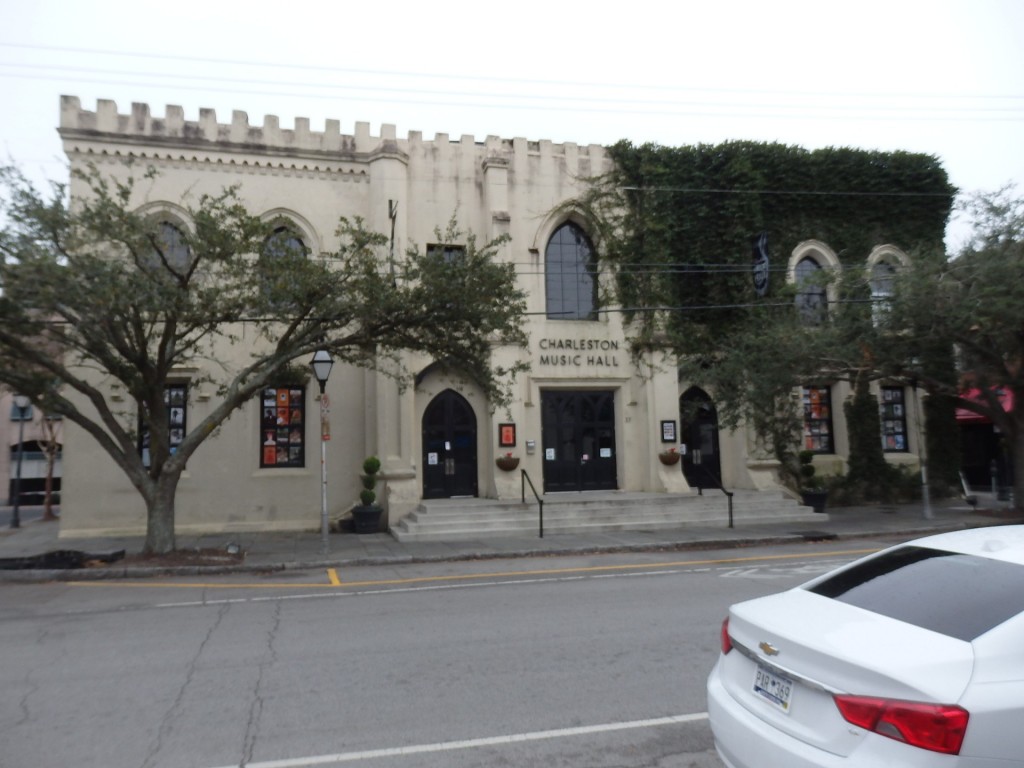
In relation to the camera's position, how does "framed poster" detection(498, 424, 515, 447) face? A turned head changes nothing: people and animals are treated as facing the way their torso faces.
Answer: facing the viewer

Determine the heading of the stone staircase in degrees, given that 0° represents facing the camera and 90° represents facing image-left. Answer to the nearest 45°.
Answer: approximately 0°

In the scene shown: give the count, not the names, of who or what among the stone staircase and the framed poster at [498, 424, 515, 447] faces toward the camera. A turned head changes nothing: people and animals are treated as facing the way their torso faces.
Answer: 2

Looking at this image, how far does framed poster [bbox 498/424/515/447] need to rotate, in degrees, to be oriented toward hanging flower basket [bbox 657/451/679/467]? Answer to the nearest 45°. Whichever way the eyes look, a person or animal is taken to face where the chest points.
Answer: approximately 90° to its left

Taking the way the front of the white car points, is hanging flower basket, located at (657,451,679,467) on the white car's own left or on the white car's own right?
on the white car's own left

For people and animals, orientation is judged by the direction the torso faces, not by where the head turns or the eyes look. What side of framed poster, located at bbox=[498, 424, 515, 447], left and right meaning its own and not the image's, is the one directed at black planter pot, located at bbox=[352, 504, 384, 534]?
right

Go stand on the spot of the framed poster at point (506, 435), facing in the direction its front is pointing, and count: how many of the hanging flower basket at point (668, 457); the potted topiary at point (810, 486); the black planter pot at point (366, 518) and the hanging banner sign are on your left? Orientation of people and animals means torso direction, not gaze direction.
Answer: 3

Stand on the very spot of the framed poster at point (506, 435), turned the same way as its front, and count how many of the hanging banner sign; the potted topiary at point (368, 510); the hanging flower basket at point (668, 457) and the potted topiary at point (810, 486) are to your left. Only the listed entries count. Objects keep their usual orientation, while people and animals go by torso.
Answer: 3

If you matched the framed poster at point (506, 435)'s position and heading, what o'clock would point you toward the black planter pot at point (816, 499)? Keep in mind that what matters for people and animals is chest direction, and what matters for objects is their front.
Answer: The black planter pot is roughly at 9 o'clock from the framed poster.

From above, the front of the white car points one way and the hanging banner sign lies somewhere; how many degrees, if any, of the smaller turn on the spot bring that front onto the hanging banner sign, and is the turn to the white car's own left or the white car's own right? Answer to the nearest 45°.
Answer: approximately 45° to the white car's own left

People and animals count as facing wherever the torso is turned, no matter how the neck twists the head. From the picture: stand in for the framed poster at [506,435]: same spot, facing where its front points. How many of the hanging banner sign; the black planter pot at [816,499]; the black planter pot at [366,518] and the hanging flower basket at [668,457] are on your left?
3

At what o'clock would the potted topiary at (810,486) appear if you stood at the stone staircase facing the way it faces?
The potted topiary is roughly at 8 o'clock from the stone staircase.

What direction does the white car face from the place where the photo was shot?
facing away from the viewer and to the right of the viewer

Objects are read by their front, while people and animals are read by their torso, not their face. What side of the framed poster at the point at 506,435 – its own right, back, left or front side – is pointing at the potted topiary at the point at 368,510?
right

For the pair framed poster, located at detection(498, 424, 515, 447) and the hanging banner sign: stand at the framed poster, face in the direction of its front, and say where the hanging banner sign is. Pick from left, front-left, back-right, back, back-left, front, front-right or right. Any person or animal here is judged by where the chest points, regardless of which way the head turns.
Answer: left
